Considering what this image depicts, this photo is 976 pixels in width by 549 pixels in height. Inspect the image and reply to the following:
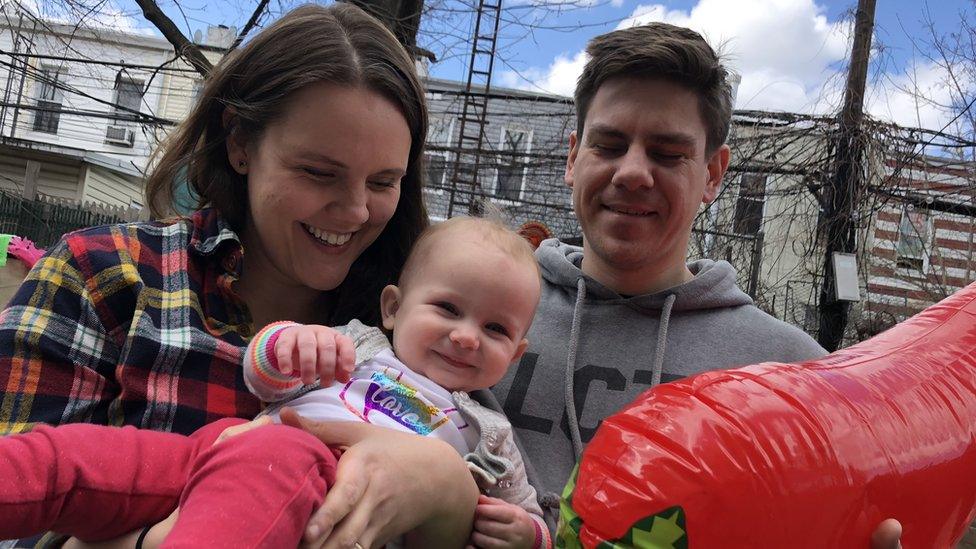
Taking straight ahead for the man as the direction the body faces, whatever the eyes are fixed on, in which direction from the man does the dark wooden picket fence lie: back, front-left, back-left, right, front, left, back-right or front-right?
back-right

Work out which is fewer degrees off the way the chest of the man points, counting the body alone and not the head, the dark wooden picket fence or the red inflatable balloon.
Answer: the red inflatable balloon

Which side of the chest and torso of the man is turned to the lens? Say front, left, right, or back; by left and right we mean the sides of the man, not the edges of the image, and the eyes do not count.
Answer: front

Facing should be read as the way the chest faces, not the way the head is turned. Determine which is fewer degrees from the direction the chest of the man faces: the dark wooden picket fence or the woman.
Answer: the woman

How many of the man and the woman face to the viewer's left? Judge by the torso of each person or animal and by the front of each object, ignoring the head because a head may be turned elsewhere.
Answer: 0

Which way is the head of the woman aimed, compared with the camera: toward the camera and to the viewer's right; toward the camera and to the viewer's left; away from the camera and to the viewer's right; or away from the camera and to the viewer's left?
toward the camera and to the viewer's right

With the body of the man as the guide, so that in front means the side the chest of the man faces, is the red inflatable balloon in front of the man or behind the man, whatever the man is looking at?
in front

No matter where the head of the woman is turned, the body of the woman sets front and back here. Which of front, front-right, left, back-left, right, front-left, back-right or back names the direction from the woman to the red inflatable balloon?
front
